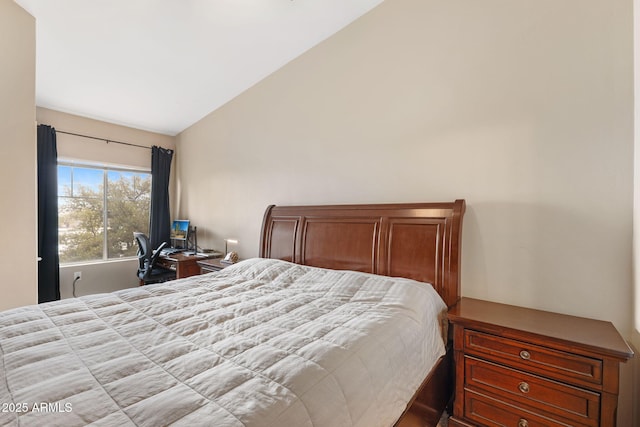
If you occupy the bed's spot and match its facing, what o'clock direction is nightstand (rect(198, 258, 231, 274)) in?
The nightstand is roughly at 4 o'clock from the bed.

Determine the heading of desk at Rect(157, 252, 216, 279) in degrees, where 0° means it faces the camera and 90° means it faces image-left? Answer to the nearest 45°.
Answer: approximately 45°

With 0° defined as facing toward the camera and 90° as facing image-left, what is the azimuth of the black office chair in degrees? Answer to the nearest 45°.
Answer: approximately 270°

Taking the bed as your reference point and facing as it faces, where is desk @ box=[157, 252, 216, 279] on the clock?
The desk is roughly at 4 o'clock from the bed.

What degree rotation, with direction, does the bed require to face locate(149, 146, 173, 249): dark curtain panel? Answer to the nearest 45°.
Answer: approximately 135° to its right

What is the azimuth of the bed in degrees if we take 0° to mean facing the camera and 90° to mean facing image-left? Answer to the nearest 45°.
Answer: approximately 45°

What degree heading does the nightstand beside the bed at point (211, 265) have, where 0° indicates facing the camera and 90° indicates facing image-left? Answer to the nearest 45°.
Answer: approximately 45°
